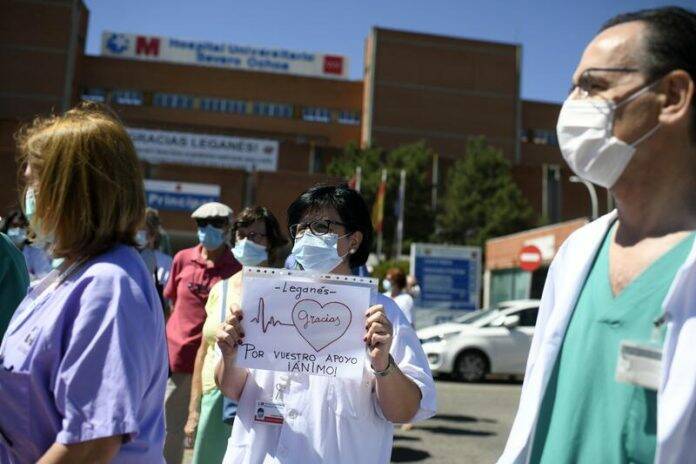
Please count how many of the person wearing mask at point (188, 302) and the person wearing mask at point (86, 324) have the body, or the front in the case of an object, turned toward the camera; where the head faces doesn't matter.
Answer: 1

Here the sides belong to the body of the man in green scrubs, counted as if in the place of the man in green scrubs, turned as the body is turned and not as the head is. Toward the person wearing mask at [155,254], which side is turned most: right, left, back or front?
right

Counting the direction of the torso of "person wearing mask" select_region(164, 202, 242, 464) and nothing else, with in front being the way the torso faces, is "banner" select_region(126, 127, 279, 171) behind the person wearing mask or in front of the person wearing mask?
behind

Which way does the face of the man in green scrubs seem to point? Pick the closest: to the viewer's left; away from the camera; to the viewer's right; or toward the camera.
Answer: to the viewer's left

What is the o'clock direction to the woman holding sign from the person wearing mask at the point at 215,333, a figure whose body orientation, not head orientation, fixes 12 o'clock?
The woman holding sign is roughly at 10 o'clock from the person wearing mask.

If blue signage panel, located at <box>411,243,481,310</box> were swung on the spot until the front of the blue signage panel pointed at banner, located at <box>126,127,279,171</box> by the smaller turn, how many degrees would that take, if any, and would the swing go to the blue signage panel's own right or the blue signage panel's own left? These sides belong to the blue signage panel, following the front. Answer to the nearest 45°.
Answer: approximately 135° to the blue signage panel's own right

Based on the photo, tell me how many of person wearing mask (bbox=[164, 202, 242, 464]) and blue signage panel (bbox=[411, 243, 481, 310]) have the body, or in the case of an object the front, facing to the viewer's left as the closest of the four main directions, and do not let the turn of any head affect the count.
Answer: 0

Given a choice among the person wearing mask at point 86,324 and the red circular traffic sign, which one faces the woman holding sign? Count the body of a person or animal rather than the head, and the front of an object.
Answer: the red circular traffic sign

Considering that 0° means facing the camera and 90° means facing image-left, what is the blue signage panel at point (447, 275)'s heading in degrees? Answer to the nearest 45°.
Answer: approximately 0°

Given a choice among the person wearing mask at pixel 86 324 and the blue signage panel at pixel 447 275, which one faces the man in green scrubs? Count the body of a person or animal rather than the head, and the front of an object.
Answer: the blue signage panel

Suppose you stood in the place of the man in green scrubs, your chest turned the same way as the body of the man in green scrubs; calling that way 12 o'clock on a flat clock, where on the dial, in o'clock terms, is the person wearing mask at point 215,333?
The person wearing mask is roughly at 3 o'clock from the man in green scrubs.

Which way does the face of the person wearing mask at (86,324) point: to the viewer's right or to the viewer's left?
to the viewer's left

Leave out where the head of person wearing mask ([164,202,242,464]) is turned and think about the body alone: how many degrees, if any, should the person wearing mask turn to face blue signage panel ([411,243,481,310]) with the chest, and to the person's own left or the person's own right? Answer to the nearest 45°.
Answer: approximately 135° to the person's own left

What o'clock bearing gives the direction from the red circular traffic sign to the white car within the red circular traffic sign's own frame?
The white car is roughly at 12 o'clock from the red circular traffic sign.

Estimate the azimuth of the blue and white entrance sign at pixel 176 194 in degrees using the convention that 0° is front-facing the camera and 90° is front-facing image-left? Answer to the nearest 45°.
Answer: approximately 0°
